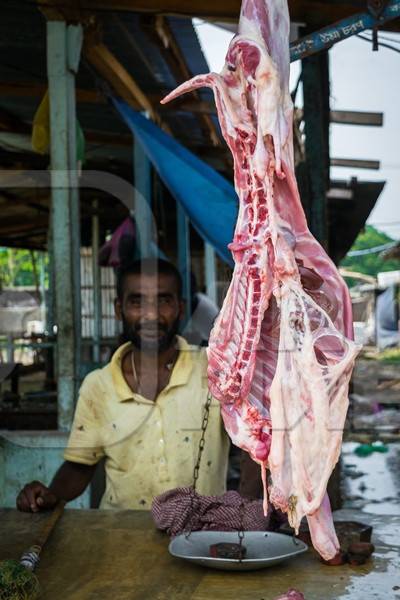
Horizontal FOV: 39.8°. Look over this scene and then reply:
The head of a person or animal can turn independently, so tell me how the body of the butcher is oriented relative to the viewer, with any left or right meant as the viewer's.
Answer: facing the viewer

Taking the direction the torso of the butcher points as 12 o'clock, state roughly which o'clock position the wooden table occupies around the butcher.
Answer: The wooden table is roughly at 12 o'clock from the butcher.

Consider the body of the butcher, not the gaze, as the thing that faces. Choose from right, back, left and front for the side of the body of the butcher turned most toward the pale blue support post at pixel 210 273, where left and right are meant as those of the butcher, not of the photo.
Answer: back

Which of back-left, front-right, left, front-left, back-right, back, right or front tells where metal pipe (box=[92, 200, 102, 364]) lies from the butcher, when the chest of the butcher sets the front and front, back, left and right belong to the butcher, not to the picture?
back

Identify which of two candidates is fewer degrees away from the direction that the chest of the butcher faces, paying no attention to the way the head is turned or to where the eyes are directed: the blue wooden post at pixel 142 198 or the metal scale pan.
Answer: the metal scale pan

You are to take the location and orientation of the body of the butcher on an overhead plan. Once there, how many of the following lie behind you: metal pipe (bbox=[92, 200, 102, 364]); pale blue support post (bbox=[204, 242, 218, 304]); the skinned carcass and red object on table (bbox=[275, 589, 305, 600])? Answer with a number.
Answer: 2

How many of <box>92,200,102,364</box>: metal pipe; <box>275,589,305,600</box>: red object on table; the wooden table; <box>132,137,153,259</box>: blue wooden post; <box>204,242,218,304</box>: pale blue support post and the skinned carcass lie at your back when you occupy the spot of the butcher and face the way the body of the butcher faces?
3

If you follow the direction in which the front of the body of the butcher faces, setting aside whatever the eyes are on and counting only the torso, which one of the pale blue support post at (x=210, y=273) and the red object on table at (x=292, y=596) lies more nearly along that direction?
the red object on table

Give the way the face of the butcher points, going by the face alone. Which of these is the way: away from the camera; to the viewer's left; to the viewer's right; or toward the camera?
toward the camera

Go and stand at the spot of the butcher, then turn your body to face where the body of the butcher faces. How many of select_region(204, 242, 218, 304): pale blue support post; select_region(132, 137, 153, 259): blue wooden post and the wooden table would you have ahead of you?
1

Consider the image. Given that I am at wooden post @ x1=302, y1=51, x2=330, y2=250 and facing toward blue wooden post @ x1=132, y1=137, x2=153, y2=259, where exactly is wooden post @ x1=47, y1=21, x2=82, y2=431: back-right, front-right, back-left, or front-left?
front-left

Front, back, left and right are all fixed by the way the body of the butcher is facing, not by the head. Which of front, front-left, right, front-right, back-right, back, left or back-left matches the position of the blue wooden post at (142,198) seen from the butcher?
back

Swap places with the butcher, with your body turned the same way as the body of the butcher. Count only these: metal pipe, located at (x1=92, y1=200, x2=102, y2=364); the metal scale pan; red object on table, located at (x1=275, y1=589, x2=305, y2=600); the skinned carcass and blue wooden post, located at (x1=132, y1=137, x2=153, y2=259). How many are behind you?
2
